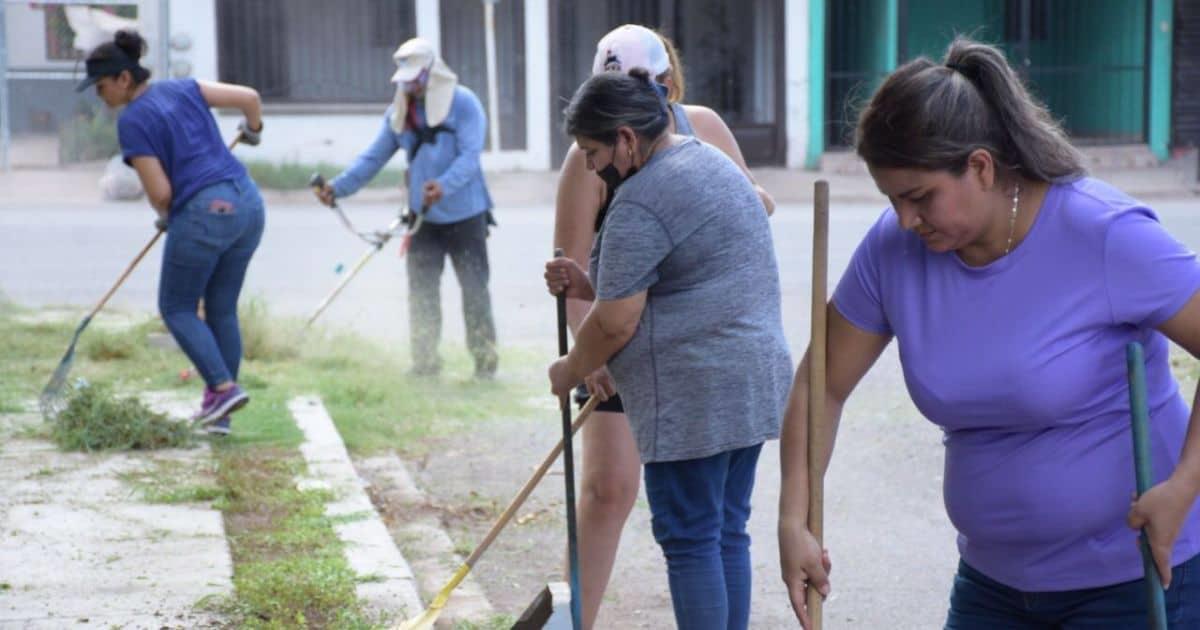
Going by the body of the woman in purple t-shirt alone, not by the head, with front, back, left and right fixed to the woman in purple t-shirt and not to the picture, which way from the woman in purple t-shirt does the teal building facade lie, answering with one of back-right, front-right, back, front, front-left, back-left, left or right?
back-right

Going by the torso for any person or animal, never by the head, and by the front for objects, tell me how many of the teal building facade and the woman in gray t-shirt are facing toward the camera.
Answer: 1

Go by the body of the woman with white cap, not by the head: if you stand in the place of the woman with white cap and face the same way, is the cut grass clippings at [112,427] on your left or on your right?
on your right

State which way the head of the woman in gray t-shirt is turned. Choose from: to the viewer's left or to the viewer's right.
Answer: to the viewer's left

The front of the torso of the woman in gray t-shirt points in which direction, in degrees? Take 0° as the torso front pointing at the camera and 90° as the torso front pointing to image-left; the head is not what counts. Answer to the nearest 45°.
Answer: approximately 135°

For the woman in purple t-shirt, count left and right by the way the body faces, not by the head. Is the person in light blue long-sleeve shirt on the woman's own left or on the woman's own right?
on the woman's own right

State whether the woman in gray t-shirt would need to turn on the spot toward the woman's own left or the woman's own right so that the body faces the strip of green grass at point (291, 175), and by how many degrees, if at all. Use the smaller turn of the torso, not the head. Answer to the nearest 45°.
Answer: approximately 45° to the woman's own right

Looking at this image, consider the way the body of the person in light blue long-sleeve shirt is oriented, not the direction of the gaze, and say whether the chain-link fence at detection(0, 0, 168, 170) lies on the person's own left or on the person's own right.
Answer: on the person's own right

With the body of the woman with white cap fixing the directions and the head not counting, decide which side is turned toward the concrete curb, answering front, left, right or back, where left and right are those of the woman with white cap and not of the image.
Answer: right
